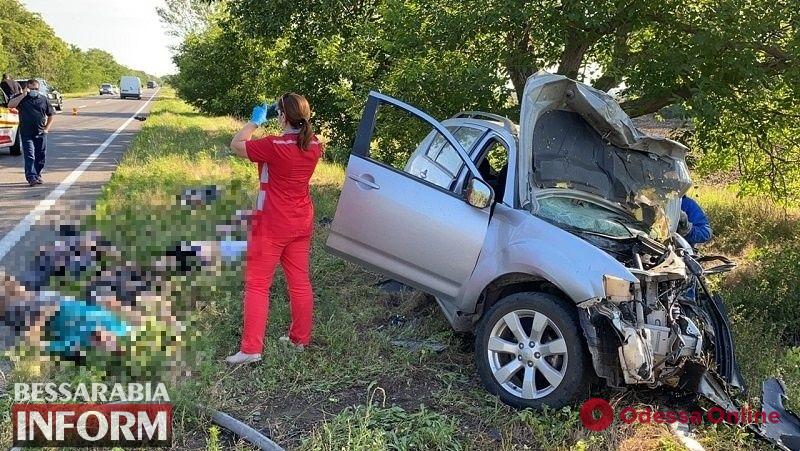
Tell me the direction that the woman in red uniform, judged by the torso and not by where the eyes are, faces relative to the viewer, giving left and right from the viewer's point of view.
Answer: facing away from the viewer and to the left of the viewer

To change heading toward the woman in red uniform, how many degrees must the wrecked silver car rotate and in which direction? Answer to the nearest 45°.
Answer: approximately 135° to its right

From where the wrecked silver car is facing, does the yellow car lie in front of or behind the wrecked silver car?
behind

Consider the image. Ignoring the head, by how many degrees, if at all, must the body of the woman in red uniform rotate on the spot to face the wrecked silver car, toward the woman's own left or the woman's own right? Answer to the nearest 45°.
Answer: approximately 135° to the woman's own right

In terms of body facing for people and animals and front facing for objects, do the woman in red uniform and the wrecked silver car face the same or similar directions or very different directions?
very different directions

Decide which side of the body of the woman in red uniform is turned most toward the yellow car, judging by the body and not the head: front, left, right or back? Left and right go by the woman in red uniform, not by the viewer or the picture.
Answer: front

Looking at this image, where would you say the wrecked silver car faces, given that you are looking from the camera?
facing the viewer and to the right of the viewer

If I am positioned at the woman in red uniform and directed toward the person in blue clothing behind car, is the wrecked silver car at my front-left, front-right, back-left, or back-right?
front-right

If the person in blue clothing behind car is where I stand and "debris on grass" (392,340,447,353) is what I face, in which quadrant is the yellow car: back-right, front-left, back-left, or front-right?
front-right

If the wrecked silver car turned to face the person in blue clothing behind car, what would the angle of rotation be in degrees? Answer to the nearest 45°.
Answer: approximately 90° to its left
